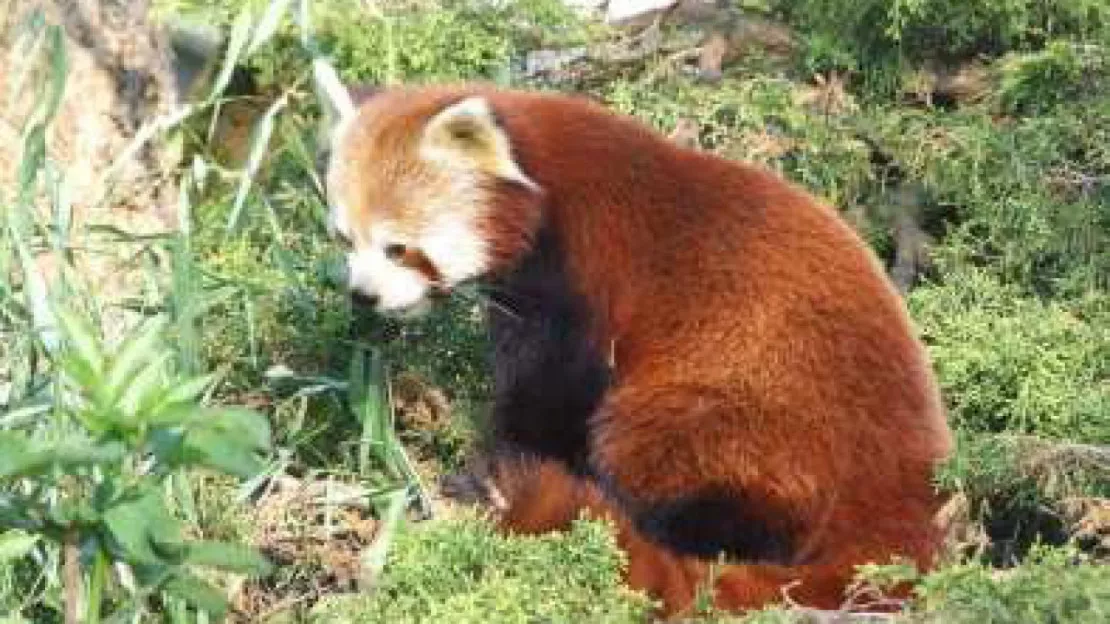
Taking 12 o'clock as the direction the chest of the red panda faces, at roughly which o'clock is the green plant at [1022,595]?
The green plant is roughly at 8 o'clock from the red panda.

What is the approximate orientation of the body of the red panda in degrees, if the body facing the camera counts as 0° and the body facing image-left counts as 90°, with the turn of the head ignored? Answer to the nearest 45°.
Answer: approximately 90°

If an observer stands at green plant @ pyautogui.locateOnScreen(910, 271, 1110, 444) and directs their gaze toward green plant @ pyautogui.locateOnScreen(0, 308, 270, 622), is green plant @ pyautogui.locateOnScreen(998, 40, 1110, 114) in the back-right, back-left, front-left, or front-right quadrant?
back-right

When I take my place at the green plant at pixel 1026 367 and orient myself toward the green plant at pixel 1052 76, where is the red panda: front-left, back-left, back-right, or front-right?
back-left

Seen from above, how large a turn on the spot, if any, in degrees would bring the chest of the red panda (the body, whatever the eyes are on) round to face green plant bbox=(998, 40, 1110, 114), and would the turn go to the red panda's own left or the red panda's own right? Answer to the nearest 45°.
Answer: approximately 135° to the red panda's own right

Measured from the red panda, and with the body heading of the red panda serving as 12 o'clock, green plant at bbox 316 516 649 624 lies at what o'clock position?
The green plant is roughly at 10 o'clock from the red panda.

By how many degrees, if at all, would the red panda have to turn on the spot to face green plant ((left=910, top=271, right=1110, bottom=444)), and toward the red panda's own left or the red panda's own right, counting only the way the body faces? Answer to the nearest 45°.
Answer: approximately 135° to the red panda's own right

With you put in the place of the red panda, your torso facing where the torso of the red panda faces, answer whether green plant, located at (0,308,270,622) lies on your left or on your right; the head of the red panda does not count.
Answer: on your left
